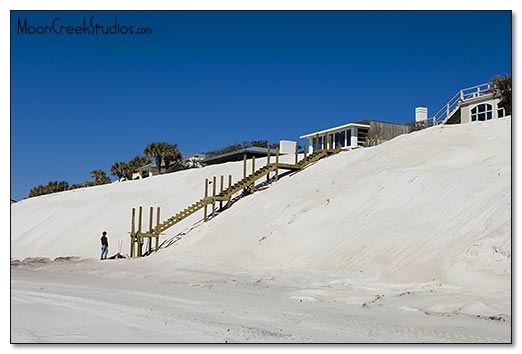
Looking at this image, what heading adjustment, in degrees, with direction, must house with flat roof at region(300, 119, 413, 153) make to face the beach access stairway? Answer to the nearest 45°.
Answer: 0° — it already faces it

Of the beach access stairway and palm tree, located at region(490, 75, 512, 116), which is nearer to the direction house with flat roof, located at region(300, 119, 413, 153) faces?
the beach access stairway

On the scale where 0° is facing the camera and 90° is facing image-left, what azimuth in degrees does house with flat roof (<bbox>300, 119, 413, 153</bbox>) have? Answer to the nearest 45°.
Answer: approximately 45°

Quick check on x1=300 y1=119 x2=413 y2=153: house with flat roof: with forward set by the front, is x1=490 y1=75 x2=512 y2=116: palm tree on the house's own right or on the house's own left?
on the house's own left
